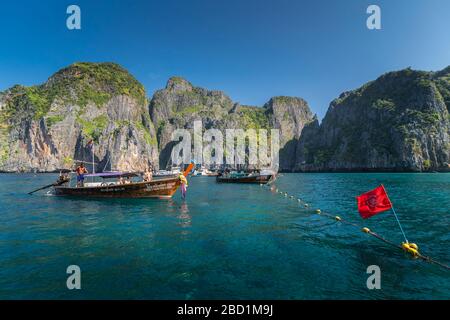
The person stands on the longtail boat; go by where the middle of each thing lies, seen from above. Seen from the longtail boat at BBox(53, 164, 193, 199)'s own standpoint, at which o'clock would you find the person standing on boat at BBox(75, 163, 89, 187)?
The person standing on boat is roughly at 7 o'clock from the longtail boat.

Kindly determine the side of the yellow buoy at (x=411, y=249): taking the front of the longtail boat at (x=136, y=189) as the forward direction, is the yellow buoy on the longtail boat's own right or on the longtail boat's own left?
on the longtail boat's own right

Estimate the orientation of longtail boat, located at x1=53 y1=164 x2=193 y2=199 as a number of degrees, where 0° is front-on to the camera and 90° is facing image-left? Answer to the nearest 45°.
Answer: approximately 270°

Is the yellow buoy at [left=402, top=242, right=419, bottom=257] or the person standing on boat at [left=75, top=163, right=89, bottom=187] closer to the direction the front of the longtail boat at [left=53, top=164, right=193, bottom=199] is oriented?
the yellow buoy
